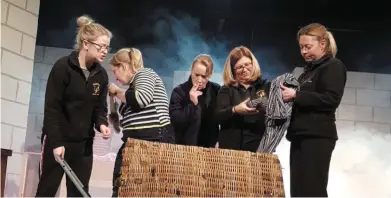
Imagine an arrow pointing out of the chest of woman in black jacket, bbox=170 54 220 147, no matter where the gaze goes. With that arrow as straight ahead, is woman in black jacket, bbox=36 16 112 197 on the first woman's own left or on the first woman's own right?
on the first woman's own right

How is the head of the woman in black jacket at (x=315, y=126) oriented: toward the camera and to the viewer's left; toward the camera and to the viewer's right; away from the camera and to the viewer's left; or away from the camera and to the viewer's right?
toward the camera and to the viewer's left

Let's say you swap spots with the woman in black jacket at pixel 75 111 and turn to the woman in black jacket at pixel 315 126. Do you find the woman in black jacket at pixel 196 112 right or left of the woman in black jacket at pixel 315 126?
left

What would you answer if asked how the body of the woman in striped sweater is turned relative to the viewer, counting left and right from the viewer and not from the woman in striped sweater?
facing to the left of the viewer

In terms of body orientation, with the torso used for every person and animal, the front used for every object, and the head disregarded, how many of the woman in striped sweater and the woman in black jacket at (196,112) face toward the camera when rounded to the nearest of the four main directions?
1

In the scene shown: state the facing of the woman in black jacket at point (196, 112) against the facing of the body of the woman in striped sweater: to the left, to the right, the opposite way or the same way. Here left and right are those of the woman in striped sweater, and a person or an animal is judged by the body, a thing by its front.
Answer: to the left

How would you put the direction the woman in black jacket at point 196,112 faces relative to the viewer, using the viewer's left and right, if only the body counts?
facing the viewer

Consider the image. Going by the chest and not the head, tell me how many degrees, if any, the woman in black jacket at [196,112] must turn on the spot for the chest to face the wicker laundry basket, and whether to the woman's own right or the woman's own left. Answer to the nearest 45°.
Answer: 0° — they already face it

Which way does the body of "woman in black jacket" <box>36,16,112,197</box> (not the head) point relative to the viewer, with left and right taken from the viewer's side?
facing the viewer and to the right of the viewer

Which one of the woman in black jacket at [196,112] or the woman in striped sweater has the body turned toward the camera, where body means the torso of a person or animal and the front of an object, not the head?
the woman in black jacket

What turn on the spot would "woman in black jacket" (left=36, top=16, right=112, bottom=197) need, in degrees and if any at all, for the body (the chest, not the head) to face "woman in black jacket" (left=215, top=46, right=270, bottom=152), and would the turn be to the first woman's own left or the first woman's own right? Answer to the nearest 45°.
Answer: approximately 45° to the first woman's own left

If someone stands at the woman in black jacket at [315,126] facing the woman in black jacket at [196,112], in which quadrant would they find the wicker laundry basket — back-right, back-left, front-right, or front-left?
front-left

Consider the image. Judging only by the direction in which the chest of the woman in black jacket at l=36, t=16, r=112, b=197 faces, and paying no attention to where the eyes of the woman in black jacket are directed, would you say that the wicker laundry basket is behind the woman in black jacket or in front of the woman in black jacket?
in front
